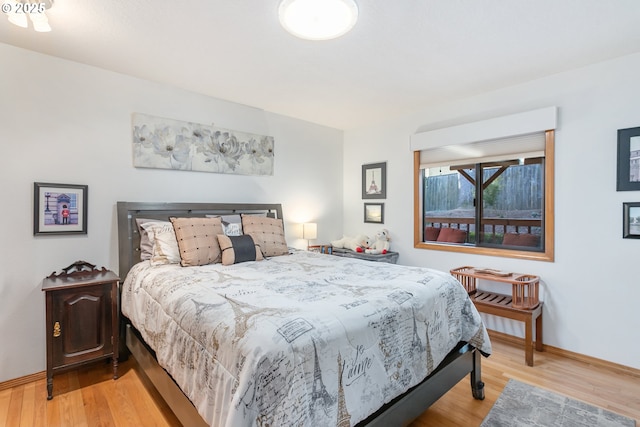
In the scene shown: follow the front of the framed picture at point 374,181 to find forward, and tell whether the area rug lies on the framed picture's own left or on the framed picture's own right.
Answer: on the framed picture's own left

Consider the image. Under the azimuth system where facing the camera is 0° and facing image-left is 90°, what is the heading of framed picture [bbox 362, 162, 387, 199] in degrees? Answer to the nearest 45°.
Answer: approximately 45°

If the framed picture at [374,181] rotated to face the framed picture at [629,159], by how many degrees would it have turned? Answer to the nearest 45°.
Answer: approximately 90° to its left

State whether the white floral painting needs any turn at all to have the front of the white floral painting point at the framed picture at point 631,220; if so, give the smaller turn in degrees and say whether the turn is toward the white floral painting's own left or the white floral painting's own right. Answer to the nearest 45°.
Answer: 0° — it already faces it

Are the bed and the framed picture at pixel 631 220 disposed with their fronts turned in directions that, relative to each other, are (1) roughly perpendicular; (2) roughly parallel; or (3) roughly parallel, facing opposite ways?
roughly perpendicular

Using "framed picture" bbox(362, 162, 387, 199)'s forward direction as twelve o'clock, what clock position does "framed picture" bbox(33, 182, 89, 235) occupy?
"framed picture" bbox(33, 182, 89, 235) is roughly at 12 o'clock from "framed picture" bbox(362, 162, 387, 199).

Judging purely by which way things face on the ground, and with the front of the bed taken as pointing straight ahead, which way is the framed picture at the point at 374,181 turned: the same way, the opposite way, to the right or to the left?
to the right
